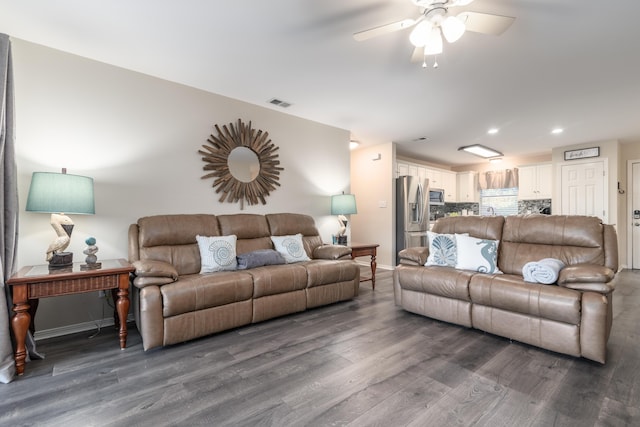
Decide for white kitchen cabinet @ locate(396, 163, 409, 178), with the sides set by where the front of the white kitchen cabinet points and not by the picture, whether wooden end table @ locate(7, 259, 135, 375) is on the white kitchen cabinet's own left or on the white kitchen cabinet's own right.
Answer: on the white kitchen cabinet's own right

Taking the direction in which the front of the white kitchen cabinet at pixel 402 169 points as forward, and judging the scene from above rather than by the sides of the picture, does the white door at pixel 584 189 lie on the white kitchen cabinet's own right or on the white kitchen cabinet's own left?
on the white kitchen cabinet's own left

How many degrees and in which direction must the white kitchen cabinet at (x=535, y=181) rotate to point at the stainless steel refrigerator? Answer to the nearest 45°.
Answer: approximately 45° to its right

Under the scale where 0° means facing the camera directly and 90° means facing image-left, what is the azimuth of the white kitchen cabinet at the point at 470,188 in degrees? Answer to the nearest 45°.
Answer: approximately 0°

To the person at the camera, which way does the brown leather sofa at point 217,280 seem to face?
facing the viewer and to the right of the viewer

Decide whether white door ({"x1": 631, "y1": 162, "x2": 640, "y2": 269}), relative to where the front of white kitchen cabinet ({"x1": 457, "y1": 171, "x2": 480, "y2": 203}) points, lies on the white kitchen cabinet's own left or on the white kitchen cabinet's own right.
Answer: on the white kitchen cabinet's own left

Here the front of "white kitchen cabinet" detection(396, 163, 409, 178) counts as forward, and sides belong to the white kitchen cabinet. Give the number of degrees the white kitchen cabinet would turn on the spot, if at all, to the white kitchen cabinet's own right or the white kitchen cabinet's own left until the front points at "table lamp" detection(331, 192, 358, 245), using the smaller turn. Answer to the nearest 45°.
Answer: approximately 90° to the white kitchen cabinet's own right

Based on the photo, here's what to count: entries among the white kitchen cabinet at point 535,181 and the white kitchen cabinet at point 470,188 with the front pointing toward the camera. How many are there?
2

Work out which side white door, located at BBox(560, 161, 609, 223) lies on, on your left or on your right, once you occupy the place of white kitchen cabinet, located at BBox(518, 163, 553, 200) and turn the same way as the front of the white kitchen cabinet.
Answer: on your left
